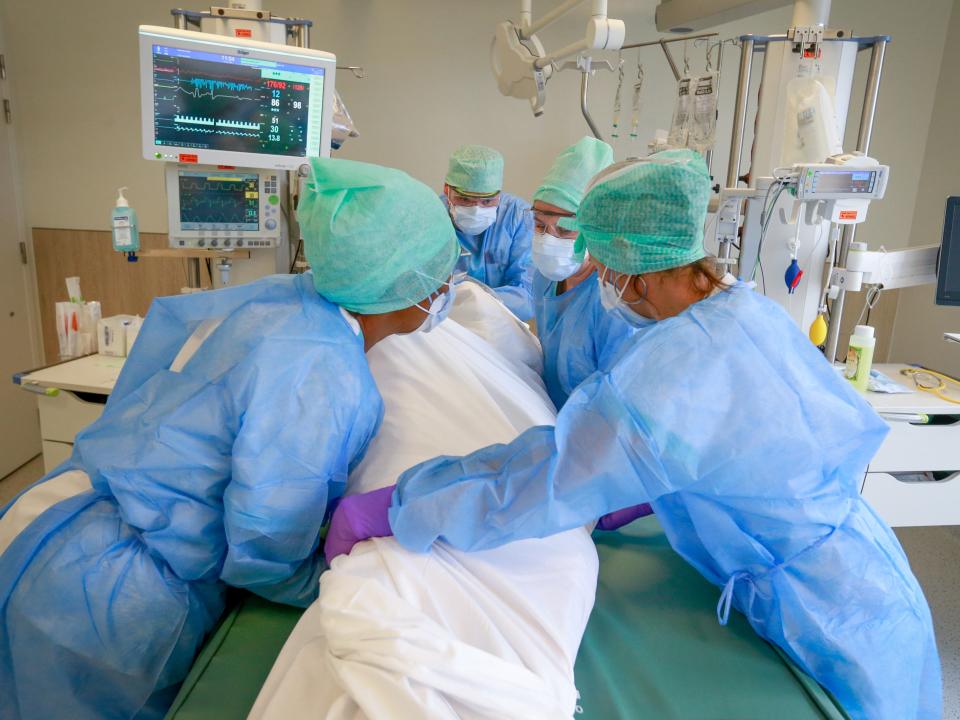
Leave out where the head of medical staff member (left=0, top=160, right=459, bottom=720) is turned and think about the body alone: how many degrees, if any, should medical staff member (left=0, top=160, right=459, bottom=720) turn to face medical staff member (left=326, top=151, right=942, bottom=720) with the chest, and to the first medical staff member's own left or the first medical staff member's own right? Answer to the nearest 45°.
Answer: approximately 90° to the first medical staff member's own right

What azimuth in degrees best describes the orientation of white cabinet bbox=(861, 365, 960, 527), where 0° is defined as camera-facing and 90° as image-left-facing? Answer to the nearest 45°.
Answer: approximately 0°

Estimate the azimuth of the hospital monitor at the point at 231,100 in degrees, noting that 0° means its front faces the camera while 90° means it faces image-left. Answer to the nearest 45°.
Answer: approximately 315°

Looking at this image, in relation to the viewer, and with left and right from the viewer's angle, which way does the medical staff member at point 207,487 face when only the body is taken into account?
facing away from the viewer and to the right of the viewer

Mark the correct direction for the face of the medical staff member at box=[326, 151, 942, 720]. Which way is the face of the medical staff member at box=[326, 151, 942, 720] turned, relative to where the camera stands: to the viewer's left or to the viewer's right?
to the viewer's left

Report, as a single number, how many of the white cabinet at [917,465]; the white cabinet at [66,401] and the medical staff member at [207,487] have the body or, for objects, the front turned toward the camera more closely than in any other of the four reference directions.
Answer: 2

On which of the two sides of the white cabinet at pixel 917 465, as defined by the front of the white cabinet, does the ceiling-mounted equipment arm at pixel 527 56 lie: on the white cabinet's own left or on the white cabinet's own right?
on the white cabinet's own right
